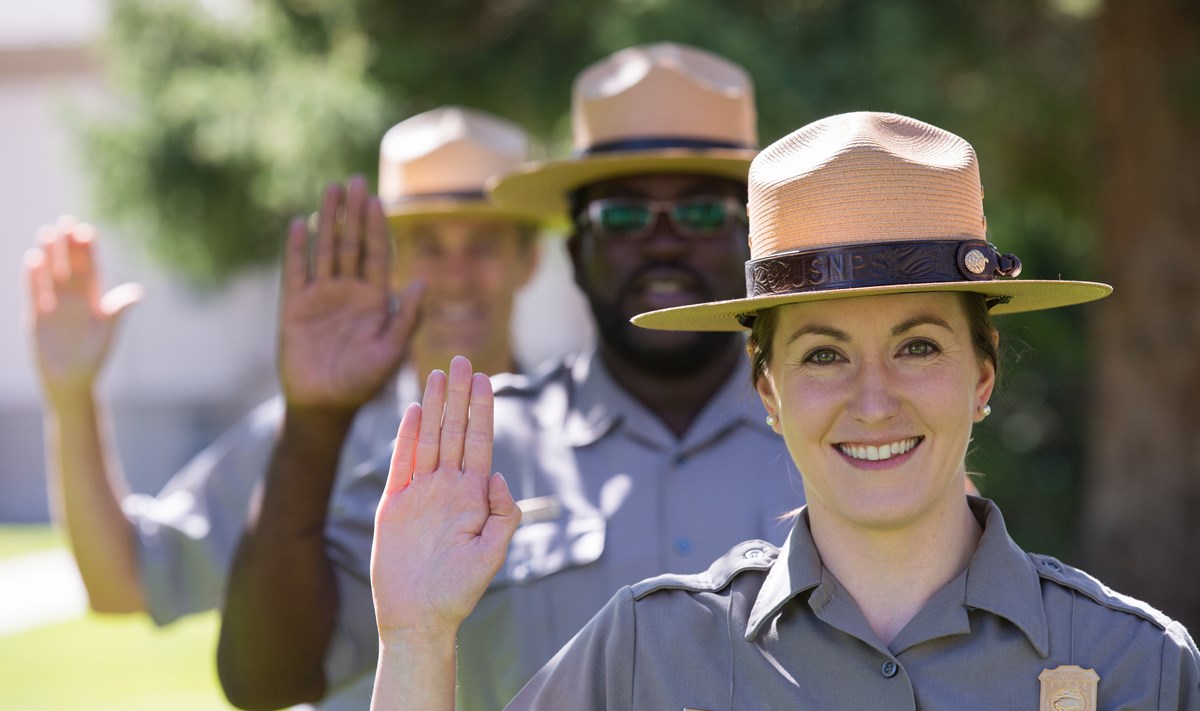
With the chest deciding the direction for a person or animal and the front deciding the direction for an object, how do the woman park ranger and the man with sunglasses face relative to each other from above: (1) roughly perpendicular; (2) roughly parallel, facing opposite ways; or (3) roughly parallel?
roughly parallel

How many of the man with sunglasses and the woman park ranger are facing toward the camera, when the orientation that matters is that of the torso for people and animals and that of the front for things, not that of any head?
2

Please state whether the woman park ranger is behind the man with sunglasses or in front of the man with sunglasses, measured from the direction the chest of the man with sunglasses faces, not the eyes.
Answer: in front

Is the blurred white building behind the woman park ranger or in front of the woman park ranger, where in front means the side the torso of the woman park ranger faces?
behind

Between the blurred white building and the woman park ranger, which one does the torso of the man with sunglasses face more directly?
the woman park ranger

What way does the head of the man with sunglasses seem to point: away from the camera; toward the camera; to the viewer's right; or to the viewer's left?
toward the camera

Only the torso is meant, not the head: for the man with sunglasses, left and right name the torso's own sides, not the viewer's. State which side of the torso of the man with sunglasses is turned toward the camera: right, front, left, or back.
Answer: front
